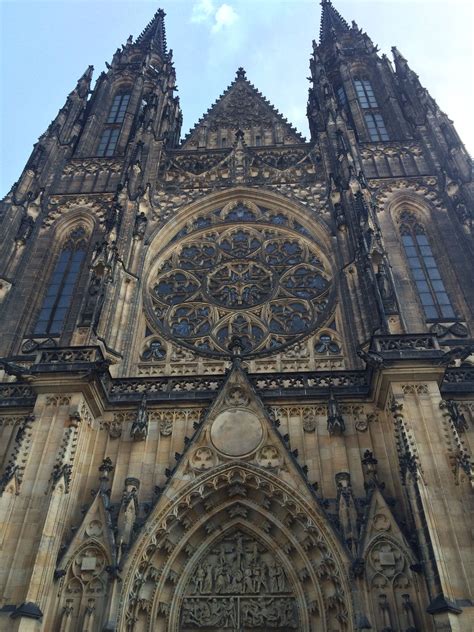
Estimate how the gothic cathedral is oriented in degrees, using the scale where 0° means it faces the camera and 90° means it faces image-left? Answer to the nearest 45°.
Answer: approximately 0°
